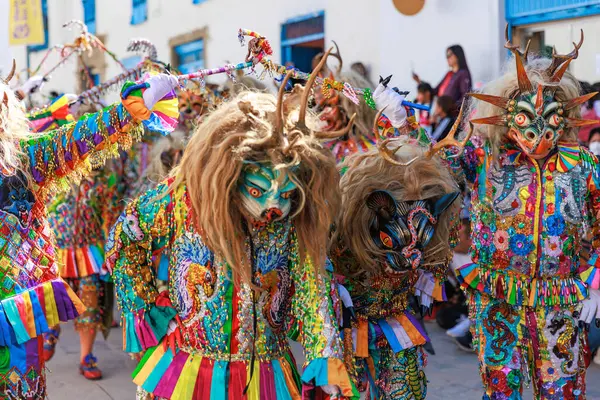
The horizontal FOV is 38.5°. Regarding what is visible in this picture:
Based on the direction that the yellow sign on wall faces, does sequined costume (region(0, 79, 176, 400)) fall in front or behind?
in front

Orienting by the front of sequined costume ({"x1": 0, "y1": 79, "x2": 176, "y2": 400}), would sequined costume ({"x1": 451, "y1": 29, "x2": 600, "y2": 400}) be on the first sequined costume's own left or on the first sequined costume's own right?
on the first sequined costume's own left

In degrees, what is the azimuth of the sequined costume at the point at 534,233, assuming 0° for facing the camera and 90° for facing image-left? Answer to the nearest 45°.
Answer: approximately 0°

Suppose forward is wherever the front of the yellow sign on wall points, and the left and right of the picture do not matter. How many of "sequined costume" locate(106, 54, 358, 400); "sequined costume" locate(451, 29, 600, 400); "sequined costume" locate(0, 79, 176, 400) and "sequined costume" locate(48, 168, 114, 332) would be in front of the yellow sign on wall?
4

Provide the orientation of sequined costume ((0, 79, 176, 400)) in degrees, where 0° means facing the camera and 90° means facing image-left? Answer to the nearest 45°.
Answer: approximately 0°

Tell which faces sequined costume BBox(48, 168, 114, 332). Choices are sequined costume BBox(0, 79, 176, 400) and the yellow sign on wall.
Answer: the yellow sign on wall

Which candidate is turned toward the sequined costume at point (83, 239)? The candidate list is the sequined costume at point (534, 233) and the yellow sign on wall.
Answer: the yellow sign on wall

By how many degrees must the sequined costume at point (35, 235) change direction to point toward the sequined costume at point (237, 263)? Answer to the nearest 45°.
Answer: approximately 45° to its left
